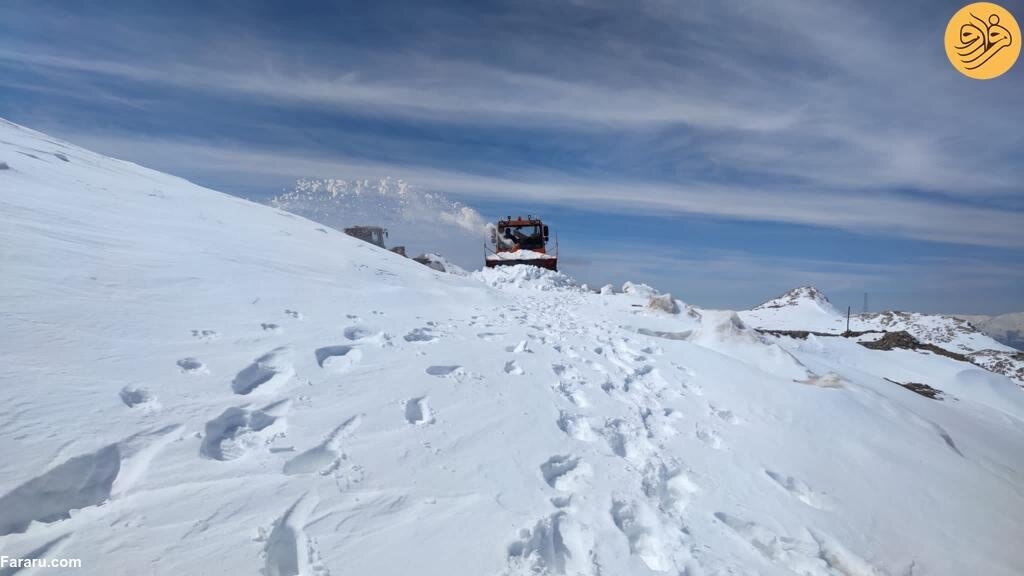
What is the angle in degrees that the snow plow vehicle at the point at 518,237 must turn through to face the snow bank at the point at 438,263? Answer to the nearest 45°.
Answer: approximately 45° to its right

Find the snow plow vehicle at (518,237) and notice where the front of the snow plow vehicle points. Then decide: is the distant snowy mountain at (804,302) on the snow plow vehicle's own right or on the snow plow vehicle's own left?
on the snow plow vehicle's own left

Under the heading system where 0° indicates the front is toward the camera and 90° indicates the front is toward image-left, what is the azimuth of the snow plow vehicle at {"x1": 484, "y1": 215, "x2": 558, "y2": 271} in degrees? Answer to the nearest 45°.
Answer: approximately 0°

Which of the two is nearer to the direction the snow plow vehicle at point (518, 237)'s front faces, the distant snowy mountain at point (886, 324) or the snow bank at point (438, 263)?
the snow bank

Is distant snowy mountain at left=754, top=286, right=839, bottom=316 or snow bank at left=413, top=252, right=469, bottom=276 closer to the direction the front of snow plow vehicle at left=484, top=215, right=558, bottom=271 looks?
the snow bank
